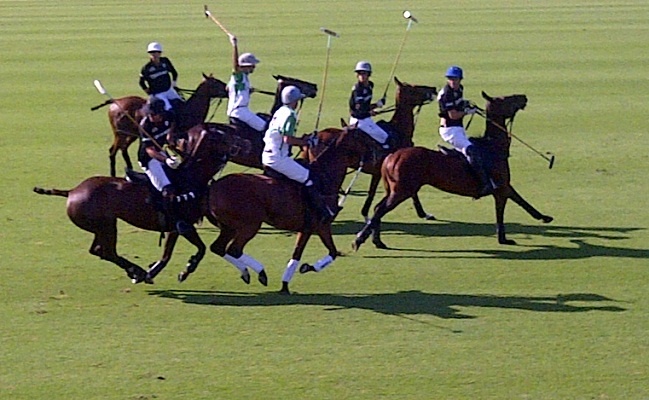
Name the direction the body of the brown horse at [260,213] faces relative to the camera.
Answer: to the viewer's right

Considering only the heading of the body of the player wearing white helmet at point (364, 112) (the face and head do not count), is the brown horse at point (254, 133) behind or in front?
behind

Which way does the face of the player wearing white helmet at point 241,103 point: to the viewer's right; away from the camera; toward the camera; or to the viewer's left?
to the viewer's right

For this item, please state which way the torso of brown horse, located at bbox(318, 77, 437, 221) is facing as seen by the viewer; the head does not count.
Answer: to the viewer's right

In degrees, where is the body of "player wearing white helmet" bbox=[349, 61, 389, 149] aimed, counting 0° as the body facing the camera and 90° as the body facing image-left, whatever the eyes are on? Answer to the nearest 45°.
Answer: approximately 315°

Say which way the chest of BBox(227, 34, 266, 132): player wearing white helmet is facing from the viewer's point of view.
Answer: to the viewer's right

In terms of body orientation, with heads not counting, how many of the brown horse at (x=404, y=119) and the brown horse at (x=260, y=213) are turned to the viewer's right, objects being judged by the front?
2

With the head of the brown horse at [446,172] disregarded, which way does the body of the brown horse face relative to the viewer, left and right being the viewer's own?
facing to the right of the viewer

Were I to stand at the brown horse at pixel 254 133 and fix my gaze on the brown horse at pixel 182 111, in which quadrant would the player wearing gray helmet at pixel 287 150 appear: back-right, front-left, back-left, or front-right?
back-left

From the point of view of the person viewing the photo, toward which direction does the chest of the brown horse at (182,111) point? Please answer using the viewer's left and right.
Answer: facing to the right of the viewer
